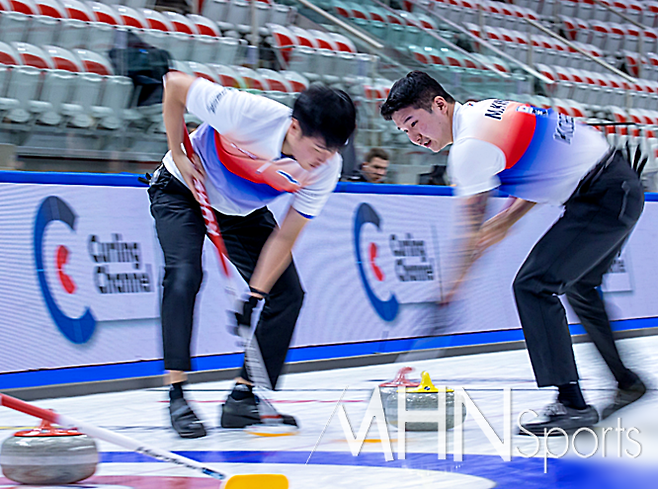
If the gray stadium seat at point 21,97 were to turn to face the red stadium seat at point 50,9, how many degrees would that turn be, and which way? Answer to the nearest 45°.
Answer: approximately 180°

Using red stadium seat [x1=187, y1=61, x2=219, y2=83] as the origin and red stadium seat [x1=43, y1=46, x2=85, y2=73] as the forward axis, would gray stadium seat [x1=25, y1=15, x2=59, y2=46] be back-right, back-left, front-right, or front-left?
front-right

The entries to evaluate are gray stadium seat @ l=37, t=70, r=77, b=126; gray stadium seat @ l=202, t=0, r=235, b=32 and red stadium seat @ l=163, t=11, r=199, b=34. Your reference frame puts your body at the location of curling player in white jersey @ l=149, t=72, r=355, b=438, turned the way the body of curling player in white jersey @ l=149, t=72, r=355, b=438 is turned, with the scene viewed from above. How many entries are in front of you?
0

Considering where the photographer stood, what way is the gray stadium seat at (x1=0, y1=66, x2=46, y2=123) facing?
facing the viewer

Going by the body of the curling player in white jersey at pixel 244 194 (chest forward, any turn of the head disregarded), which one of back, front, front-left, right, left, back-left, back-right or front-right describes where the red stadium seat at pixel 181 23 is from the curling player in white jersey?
back-left

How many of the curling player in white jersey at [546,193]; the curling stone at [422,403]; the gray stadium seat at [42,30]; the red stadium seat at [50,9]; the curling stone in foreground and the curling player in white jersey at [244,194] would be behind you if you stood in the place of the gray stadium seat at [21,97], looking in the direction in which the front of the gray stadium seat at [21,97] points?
2

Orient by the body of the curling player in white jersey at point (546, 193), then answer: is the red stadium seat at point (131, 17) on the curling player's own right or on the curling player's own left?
on the curling player's own right

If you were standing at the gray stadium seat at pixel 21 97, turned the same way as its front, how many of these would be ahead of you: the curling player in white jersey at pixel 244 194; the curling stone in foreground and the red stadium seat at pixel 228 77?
2

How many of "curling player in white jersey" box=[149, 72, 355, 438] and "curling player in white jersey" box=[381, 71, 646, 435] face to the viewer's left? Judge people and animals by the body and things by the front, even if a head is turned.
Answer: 1

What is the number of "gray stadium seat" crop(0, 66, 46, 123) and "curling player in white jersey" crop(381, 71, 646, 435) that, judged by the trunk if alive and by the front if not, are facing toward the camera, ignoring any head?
1

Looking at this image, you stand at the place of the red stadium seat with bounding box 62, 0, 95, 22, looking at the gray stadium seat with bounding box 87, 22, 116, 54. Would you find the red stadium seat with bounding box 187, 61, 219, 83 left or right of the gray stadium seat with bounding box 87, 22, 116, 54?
left

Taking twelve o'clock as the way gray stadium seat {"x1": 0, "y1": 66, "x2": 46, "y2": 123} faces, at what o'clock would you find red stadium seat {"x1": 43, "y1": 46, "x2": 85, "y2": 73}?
The red stadium seat is roughly at 7 o'clock from the gray stadium seat.

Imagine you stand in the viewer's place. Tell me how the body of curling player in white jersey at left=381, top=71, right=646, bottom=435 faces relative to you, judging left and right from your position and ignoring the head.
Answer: facing to the left of the viewer

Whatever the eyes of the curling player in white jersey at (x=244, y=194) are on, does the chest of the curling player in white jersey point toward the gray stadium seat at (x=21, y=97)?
no

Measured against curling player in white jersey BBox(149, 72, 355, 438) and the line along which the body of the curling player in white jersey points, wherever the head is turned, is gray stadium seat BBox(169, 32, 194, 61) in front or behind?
behind

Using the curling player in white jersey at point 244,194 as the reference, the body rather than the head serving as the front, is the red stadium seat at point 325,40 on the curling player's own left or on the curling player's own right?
on the curling player's own left

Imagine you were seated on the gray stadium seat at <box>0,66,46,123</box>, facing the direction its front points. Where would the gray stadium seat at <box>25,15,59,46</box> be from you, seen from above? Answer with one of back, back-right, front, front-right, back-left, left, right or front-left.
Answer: back

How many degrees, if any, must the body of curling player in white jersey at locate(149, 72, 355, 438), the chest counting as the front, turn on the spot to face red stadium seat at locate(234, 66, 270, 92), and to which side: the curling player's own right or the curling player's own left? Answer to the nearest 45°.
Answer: approximately 135° to the curling player's own left
